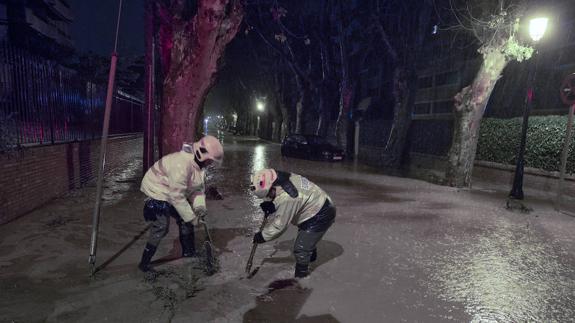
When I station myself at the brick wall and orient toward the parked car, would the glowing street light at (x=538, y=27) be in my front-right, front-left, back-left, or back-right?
front-right

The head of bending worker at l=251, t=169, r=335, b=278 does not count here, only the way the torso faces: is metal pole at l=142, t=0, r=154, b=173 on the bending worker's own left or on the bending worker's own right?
on the bending worker's own right

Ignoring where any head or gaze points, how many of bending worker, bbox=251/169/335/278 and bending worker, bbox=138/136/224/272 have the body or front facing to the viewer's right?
1

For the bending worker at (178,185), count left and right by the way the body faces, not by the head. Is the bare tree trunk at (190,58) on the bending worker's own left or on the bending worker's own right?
on the bending worker's own left

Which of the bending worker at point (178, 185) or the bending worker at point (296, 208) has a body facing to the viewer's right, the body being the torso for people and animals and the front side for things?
the bending worker at point (178, 185)

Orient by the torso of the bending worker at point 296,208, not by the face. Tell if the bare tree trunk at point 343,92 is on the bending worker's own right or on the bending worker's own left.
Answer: on the bending worker's own right

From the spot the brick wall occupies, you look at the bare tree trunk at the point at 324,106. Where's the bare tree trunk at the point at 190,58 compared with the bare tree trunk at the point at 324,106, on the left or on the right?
right

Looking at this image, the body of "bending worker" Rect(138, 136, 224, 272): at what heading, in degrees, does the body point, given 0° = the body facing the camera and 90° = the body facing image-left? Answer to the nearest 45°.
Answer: approximately 270°

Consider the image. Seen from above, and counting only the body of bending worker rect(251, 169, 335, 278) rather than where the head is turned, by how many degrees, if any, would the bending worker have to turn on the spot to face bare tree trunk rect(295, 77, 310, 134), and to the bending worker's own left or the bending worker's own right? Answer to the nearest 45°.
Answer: approximately 90° to the bending worker's own right

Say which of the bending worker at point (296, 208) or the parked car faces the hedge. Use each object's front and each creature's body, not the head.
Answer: the parked car

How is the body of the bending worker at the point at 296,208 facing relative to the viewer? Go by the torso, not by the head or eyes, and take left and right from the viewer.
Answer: facing to the left of the viewer
